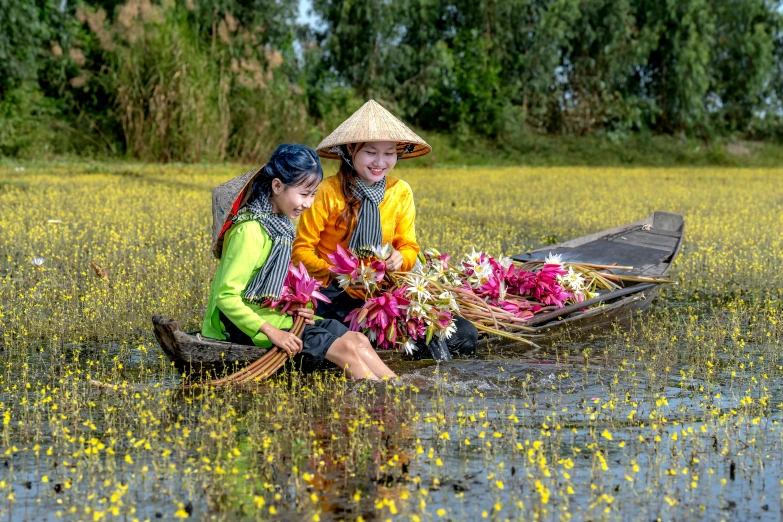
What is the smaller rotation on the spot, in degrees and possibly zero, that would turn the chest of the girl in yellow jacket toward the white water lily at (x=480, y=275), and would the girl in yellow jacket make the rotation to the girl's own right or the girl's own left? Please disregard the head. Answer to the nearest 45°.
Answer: approximately 90° to the girl's own left

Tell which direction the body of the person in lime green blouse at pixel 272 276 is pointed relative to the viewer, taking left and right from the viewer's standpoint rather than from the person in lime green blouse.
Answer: facing to the right of the viewer

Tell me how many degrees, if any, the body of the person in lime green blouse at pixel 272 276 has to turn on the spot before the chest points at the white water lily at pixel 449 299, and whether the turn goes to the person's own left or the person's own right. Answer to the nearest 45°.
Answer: approximately 45° to the person's own left

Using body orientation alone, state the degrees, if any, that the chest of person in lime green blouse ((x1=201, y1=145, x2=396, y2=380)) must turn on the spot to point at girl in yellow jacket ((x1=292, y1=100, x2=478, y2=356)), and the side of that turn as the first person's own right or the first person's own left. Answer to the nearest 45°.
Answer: approximately 45° to the first person's own left

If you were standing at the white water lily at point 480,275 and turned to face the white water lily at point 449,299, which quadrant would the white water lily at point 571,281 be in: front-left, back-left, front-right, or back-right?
back-left

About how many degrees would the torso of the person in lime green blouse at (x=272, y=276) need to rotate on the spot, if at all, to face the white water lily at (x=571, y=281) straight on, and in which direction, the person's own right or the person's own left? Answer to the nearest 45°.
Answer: approximately 45° to the person's own left

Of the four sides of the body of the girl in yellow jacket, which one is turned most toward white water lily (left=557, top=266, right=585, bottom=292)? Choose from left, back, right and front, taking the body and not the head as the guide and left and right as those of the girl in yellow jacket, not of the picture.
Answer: left

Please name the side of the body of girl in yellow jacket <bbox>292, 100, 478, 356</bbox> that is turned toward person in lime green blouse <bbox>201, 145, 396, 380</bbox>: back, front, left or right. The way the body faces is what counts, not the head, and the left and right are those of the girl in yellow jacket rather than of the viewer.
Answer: right

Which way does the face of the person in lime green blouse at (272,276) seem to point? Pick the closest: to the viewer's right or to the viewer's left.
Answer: to the viewer's right
